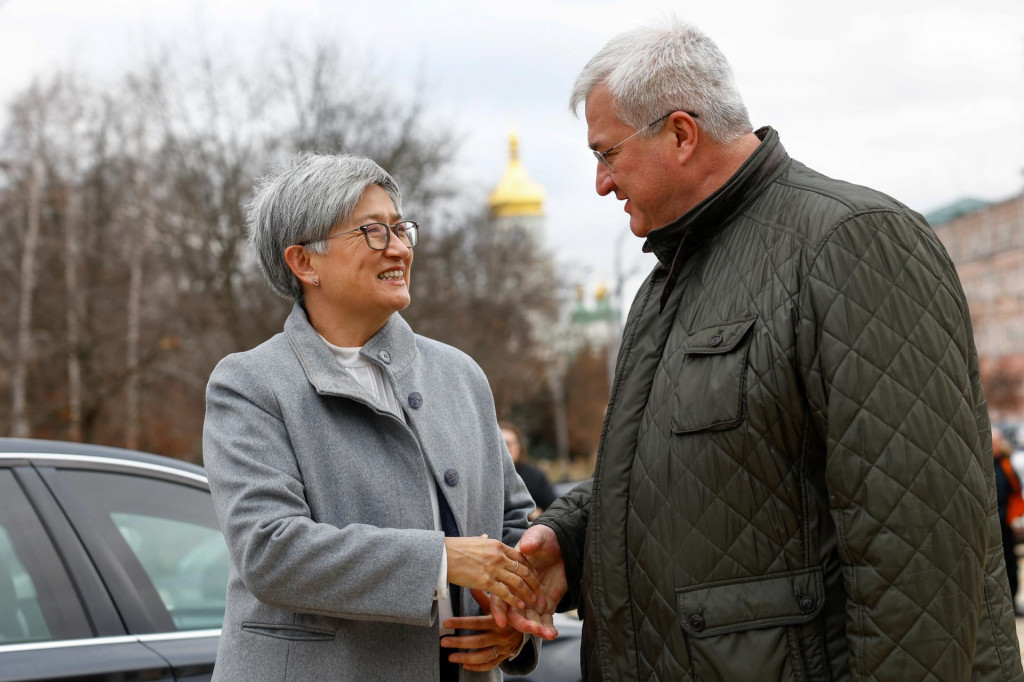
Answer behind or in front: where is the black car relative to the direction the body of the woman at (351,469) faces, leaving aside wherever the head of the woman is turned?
behind

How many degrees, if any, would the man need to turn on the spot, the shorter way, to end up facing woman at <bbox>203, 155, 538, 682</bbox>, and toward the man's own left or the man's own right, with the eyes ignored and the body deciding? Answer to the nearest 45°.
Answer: approximately 45° to the man's own right

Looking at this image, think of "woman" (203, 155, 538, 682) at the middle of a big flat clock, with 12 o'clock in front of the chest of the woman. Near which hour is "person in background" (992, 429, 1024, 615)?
The person in background is roughly at 9 o'clock from the woman.

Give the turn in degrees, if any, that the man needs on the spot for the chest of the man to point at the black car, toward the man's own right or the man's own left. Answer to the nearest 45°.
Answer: approximately 45° to the man's own right

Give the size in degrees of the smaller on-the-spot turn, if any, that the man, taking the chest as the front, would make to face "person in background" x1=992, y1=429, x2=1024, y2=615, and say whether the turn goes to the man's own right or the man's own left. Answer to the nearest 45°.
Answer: approximately 135° to the man's own right

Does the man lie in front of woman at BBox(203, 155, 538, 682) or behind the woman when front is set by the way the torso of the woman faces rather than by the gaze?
in front

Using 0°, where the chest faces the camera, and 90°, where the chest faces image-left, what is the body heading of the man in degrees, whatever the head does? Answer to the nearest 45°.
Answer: approximately 45°

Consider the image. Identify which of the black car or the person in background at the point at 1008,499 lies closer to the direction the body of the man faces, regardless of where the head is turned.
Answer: the black car

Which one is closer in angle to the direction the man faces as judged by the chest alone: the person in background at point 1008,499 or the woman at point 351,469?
the woman

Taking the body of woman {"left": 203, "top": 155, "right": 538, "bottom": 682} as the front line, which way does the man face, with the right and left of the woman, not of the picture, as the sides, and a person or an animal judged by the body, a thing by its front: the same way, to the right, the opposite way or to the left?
to the right

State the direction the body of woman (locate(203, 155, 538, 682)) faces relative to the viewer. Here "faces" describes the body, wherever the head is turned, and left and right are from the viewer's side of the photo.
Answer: facing the viewer and to the right of the viewer
